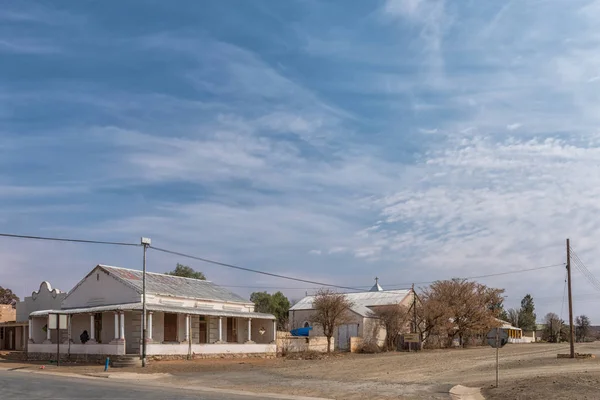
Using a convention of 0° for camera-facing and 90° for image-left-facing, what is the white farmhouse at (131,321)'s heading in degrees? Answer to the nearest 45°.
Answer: approximately 315°
